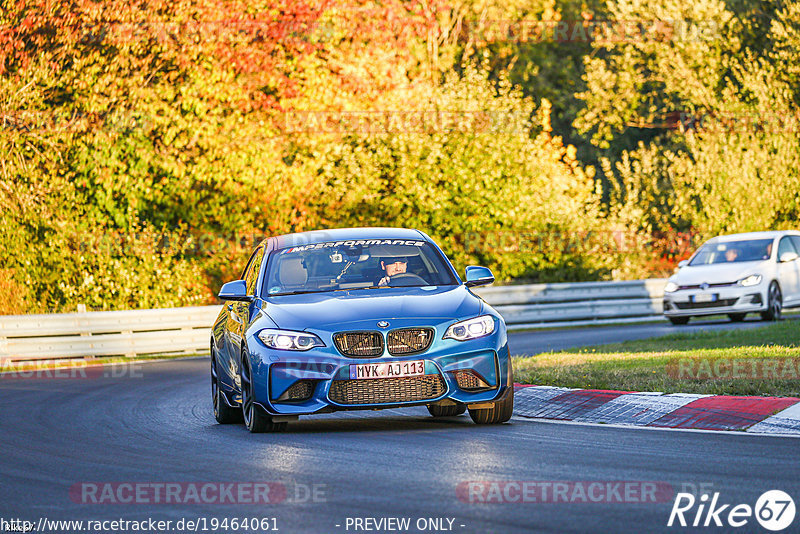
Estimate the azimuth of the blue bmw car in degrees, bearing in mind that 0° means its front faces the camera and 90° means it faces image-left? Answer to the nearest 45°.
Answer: approximately 0°

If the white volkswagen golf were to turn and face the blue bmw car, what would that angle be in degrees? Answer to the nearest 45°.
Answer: approximately 45° to its left

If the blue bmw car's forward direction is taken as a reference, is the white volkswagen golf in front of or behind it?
behind

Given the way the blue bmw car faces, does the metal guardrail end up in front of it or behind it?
behind

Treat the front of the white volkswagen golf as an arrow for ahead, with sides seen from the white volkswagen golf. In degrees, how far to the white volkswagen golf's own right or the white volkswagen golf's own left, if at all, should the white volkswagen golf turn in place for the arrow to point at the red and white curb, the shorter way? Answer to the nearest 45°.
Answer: approximately 45° to the white volkswagen golf's own left
